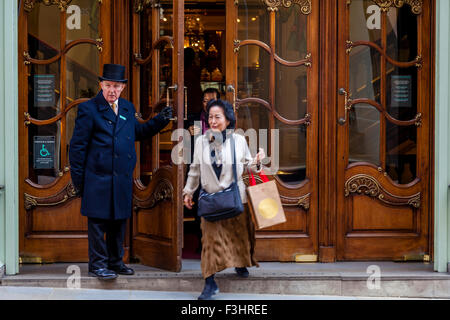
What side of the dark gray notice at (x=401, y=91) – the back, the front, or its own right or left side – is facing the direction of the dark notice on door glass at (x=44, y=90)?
right

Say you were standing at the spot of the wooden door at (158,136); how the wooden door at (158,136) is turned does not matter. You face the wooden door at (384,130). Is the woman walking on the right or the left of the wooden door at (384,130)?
right

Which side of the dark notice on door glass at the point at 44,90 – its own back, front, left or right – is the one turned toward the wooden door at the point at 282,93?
left

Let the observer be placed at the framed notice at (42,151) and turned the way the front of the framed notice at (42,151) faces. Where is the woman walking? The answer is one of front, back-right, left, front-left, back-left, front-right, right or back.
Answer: front-left

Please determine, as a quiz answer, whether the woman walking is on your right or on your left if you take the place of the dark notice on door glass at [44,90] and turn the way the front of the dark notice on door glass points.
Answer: on your left

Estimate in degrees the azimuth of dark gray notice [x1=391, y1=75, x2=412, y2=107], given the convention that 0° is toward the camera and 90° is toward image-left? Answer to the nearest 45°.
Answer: approximately 0°

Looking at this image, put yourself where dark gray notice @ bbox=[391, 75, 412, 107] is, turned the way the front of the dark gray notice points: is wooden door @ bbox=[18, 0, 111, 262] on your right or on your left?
on your right

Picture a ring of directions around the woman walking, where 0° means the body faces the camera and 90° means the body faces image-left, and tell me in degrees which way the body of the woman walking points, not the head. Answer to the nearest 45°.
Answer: approximately 45°

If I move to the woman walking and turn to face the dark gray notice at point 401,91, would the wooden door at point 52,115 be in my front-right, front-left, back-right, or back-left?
back-left

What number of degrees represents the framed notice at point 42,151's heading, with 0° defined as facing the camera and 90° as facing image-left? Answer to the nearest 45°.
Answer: approximately 0°

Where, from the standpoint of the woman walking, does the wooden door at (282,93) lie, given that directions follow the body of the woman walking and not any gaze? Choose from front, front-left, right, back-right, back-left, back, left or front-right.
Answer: back
